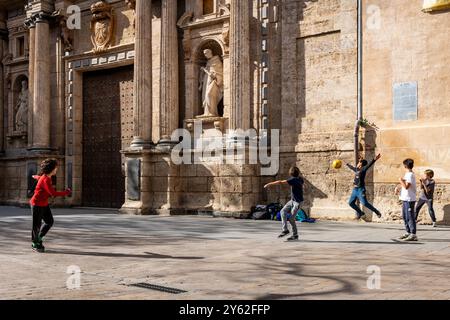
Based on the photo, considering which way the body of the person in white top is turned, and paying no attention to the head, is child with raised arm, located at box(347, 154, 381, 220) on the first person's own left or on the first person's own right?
on the first person's own right

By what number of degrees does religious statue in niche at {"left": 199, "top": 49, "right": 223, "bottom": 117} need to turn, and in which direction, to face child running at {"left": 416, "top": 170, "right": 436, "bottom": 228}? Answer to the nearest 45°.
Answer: approximately 90° to its left

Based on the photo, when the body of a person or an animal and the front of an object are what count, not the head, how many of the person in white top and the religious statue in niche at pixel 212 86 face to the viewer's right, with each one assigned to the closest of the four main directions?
0

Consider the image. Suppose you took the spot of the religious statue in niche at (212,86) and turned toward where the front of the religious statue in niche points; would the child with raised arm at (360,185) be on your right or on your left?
on your left

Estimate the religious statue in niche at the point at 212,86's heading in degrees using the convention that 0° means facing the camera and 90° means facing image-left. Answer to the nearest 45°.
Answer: approximately 45°

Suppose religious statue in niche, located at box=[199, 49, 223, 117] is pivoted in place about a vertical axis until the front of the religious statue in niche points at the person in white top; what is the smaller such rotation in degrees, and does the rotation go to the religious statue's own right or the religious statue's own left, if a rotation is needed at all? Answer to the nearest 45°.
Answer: approximately 90° to the religious statue's own left

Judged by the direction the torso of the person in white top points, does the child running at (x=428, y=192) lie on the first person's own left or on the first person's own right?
on the first person's own right

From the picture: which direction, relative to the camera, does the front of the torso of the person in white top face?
to the viewer's left
